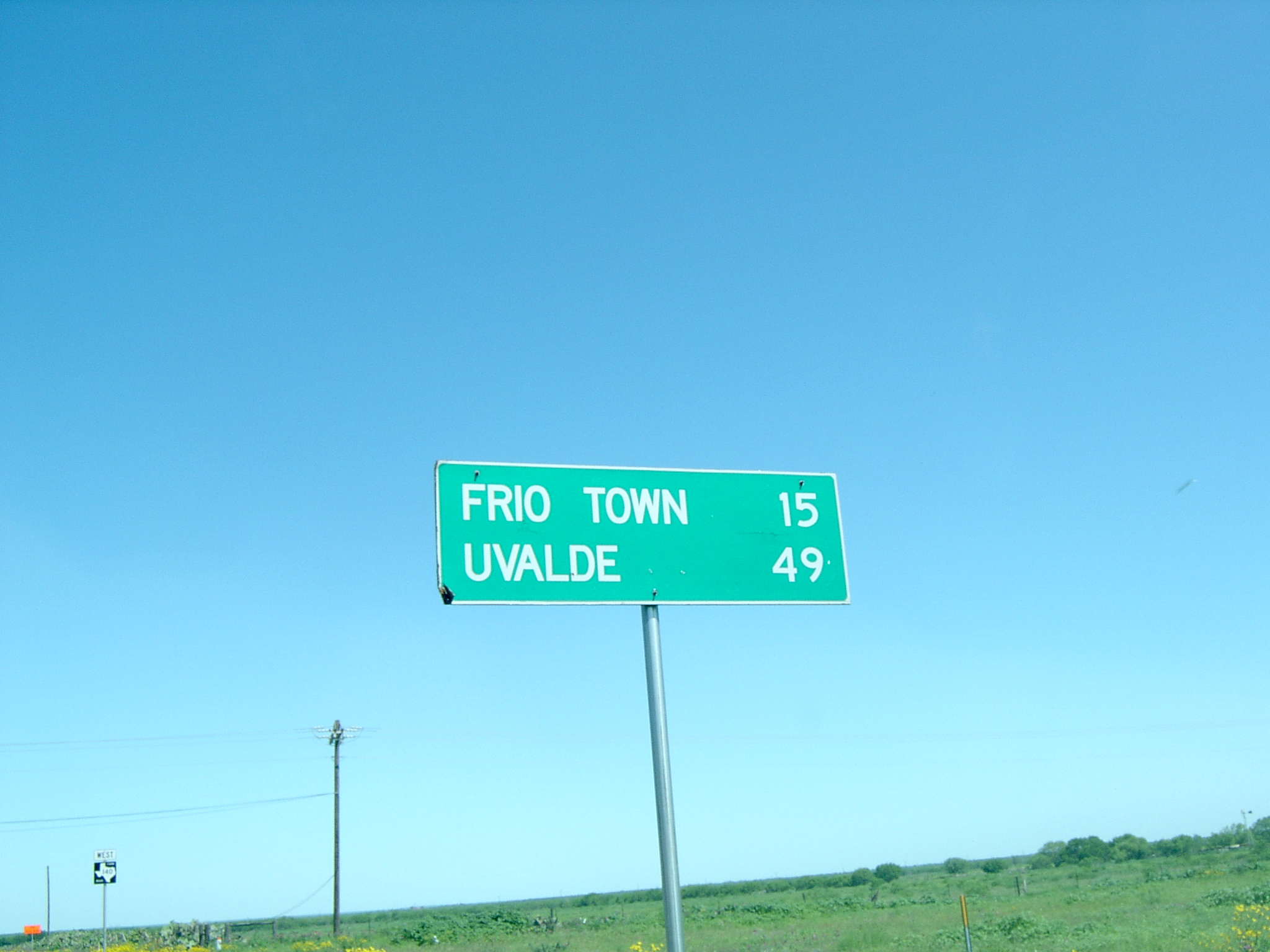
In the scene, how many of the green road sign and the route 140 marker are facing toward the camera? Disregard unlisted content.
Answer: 2

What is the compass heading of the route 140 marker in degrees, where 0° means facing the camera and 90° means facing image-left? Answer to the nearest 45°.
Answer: approximately 0°

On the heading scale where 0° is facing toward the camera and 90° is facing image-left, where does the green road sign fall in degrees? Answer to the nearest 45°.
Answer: approximately 0°

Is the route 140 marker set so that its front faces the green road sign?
yes

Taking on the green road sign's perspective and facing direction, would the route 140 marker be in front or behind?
behind
